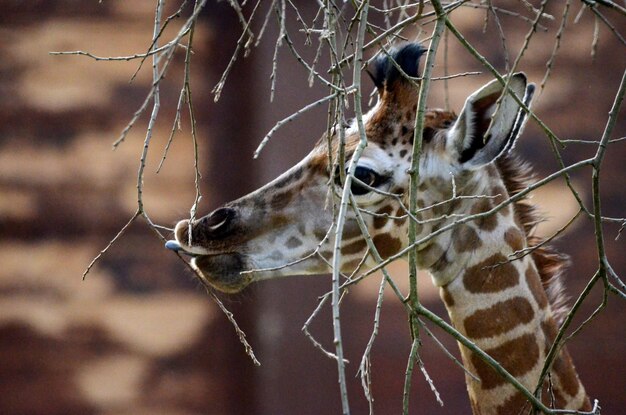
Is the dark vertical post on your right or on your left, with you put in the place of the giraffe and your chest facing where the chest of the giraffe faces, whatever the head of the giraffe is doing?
on your right

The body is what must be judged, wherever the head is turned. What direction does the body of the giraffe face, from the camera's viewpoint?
to the viewer's left
